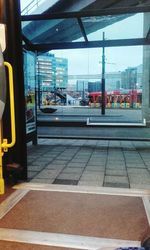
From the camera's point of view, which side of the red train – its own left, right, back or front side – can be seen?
left

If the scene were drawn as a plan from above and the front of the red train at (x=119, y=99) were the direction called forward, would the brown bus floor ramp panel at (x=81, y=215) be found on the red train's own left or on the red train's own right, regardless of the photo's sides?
on the red train's own left
